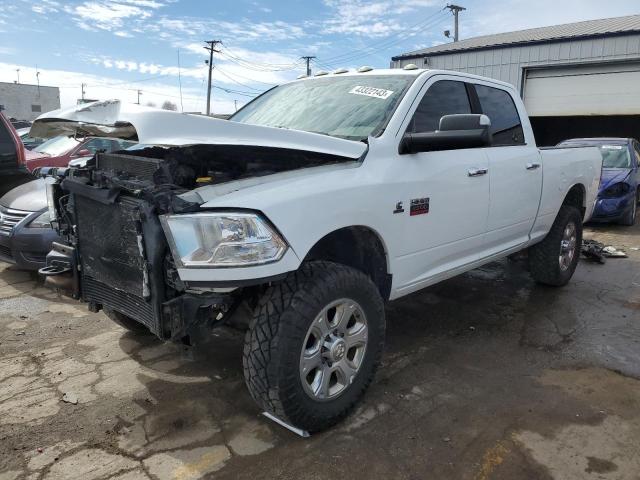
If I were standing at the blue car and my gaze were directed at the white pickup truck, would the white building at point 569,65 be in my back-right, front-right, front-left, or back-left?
back-right

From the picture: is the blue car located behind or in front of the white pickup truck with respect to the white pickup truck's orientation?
behind

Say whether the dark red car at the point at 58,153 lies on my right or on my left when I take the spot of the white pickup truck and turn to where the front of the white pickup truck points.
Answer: on my right

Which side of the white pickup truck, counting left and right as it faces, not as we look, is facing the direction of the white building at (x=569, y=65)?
back

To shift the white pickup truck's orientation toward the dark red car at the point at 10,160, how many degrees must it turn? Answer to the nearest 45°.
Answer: approximately 90° to its right

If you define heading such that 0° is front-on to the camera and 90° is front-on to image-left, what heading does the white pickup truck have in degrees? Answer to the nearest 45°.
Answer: approximately 45°
